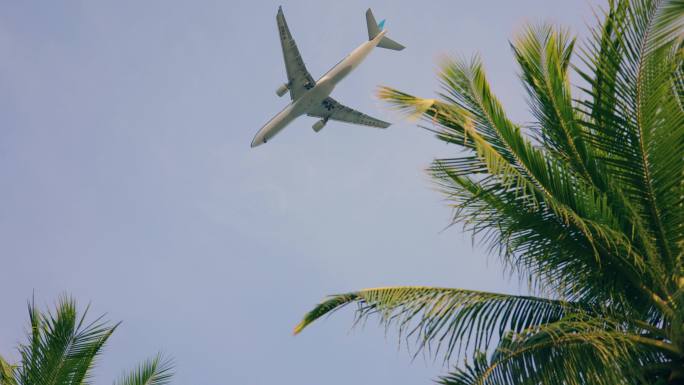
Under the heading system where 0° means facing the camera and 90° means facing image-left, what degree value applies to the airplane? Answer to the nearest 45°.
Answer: approximately 135°
